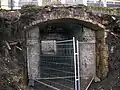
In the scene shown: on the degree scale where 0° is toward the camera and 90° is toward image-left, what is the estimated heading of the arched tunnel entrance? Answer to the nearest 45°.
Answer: approximately 0°
